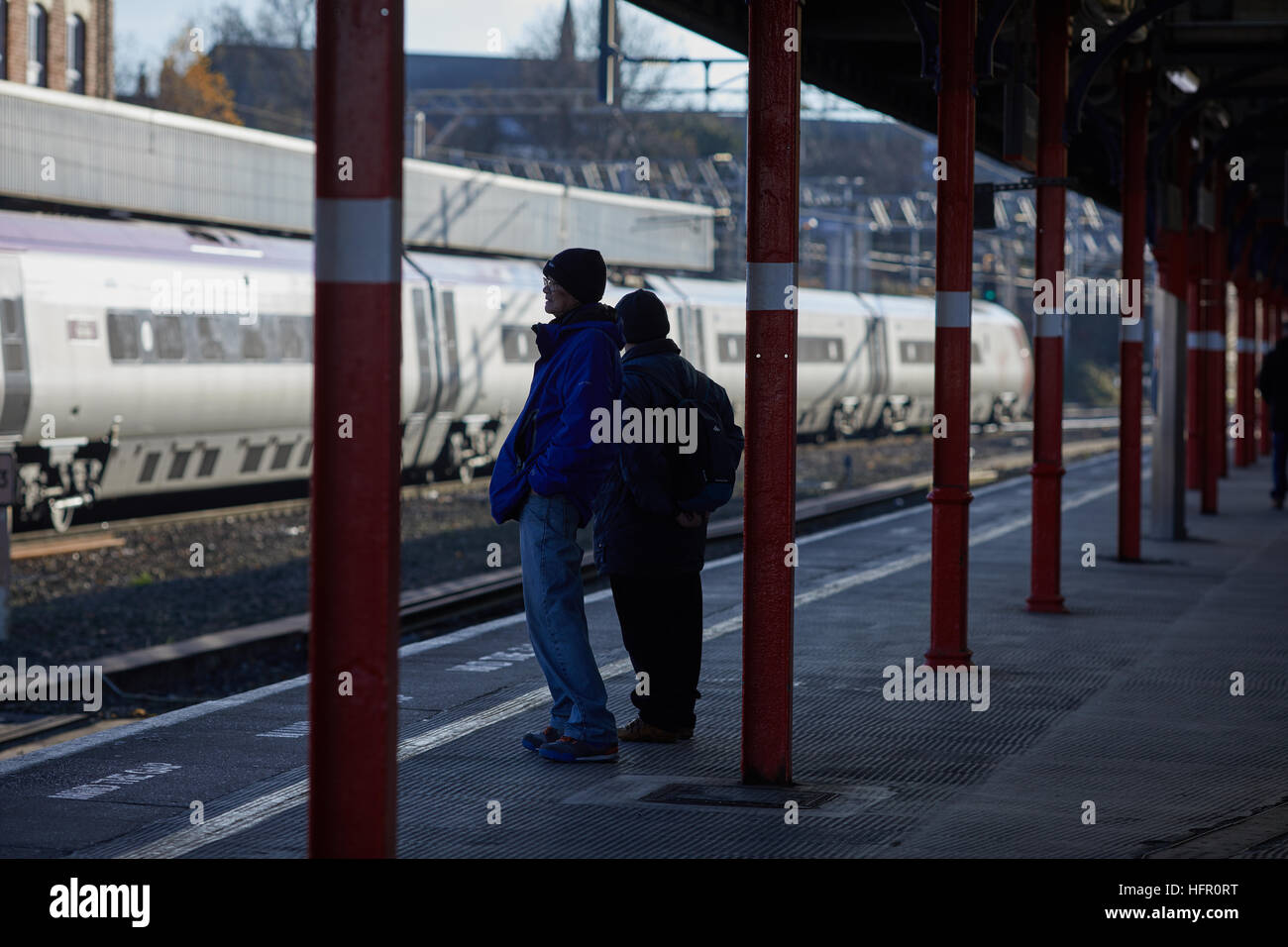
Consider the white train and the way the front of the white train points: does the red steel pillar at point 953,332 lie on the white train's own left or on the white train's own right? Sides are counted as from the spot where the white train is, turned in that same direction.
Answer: on the white train's own right

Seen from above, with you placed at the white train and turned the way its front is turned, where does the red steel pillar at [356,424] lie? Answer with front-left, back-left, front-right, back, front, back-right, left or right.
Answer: back-right

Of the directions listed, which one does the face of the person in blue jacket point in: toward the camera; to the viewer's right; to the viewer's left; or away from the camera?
to the viewer's left

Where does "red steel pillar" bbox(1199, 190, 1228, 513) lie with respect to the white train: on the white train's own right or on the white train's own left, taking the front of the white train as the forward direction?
on the white train's own right

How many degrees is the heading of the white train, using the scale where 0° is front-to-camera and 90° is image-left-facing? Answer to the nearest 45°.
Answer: approximately 225°

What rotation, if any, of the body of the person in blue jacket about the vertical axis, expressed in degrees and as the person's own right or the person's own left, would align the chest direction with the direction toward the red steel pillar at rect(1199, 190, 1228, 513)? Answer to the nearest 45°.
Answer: approximately 135° to the person's own right

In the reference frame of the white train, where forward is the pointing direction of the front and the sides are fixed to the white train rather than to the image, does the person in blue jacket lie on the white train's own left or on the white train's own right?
on the white train's own right

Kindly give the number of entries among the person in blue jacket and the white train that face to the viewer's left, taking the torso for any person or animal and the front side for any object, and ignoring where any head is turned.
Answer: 1

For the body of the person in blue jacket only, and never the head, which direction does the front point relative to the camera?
to the viewer's left

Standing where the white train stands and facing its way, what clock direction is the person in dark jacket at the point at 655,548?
The person in dark jacket is roughly at 4 o'clock from the white train.

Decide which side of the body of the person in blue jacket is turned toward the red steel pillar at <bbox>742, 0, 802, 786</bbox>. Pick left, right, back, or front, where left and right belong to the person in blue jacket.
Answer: back

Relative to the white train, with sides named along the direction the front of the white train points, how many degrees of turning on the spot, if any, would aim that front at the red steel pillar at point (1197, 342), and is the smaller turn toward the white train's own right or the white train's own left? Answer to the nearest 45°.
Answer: approximately 45° to the white train's own right

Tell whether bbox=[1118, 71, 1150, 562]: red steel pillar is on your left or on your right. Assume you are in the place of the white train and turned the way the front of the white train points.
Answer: on your right
